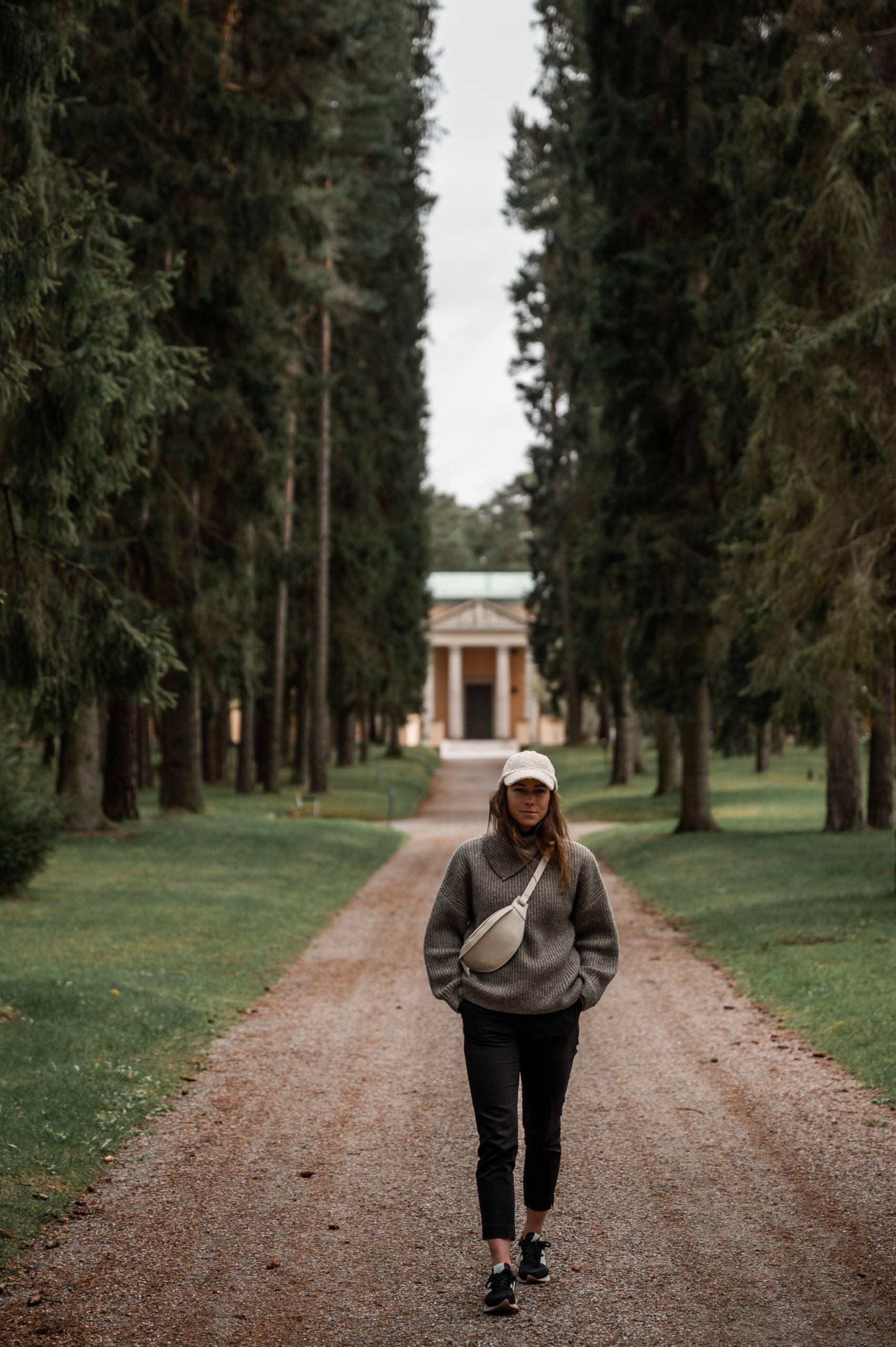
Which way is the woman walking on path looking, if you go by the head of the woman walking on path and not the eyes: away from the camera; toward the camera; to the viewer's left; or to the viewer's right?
toward the camera

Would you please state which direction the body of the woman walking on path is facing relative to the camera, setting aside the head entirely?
toward the camera
